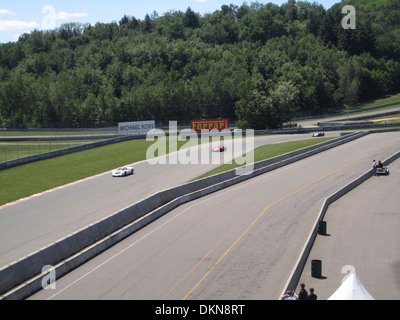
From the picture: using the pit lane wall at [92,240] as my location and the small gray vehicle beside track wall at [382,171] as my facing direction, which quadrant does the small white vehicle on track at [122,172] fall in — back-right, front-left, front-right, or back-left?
front-left

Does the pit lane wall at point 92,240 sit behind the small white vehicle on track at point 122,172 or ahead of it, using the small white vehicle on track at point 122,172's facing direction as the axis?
ahead

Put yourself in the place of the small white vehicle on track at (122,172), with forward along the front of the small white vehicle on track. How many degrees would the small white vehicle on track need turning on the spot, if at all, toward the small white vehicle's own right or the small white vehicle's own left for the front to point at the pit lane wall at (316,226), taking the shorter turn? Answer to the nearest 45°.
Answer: approximately 90° to the small white vehicle's own left

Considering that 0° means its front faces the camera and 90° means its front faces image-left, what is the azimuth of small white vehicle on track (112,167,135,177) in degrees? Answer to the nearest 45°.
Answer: approximately 45°

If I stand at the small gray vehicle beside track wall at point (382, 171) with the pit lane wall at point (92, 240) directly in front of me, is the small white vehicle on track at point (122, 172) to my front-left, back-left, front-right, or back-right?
front-right

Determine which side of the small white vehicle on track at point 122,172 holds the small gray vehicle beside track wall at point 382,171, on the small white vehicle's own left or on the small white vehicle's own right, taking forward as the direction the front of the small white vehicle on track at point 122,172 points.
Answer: on the small white vehicle's own left
